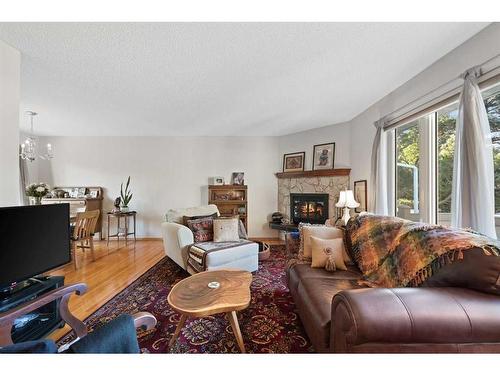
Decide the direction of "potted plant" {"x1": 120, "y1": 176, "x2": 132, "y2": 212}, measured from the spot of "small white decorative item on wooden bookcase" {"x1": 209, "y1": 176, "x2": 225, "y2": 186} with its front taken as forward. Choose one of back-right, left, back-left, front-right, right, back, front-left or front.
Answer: right

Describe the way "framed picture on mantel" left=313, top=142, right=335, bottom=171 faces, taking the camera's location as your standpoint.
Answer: facing the viewer and to the left of the viewer

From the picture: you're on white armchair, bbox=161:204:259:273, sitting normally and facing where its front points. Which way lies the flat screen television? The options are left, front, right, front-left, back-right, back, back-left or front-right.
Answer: right

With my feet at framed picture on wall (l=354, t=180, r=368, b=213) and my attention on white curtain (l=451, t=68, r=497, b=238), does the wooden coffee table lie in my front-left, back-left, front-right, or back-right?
front-right

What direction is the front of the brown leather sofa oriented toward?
to the viewer's left

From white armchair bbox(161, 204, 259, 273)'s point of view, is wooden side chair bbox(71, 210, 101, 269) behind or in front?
behind

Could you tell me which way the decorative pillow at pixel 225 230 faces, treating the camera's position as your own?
facing the viewer

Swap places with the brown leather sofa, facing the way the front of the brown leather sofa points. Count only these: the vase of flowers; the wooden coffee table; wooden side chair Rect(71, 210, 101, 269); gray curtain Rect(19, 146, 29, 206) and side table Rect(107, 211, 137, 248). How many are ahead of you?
5

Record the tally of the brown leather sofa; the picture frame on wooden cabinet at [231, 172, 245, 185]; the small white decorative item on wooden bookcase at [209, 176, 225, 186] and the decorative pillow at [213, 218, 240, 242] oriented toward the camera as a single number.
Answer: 3

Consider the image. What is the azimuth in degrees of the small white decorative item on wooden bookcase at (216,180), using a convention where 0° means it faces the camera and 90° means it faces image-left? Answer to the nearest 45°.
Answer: approximately 0°

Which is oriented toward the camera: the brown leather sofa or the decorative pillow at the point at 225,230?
the decorative pillow

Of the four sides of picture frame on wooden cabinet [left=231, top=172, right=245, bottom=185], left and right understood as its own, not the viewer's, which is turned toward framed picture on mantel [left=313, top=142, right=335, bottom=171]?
left

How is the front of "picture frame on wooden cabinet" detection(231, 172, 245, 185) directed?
toward the camera

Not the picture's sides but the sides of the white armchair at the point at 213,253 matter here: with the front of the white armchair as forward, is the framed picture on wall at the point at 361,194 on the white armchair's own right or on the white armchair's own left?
on the white armchair's own left

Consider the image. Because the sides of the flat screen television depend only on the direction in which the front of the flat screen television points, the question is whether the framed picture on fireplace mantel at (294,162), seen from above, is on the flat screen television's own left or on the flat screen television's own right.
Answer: on the flat screen television's own left

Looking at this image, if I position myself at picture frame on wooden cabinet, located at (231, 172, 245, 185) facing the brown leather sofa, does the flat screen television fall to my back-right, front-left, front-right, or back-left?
front-right

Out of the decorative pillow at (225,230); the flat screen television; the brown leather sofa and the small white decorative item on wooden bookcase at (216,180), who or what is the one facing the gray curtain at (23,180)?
the brown leather sofa

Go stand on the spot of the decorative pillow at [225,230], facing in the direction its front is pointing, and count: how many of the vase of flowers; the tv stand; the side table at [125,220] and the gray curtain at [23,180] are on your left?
0

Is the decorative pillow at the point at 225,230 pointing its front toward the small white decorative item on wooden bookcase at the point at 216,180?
no

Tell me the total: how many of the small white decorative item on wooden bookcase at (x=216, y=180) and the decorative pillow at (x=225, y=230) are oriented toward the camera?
2
